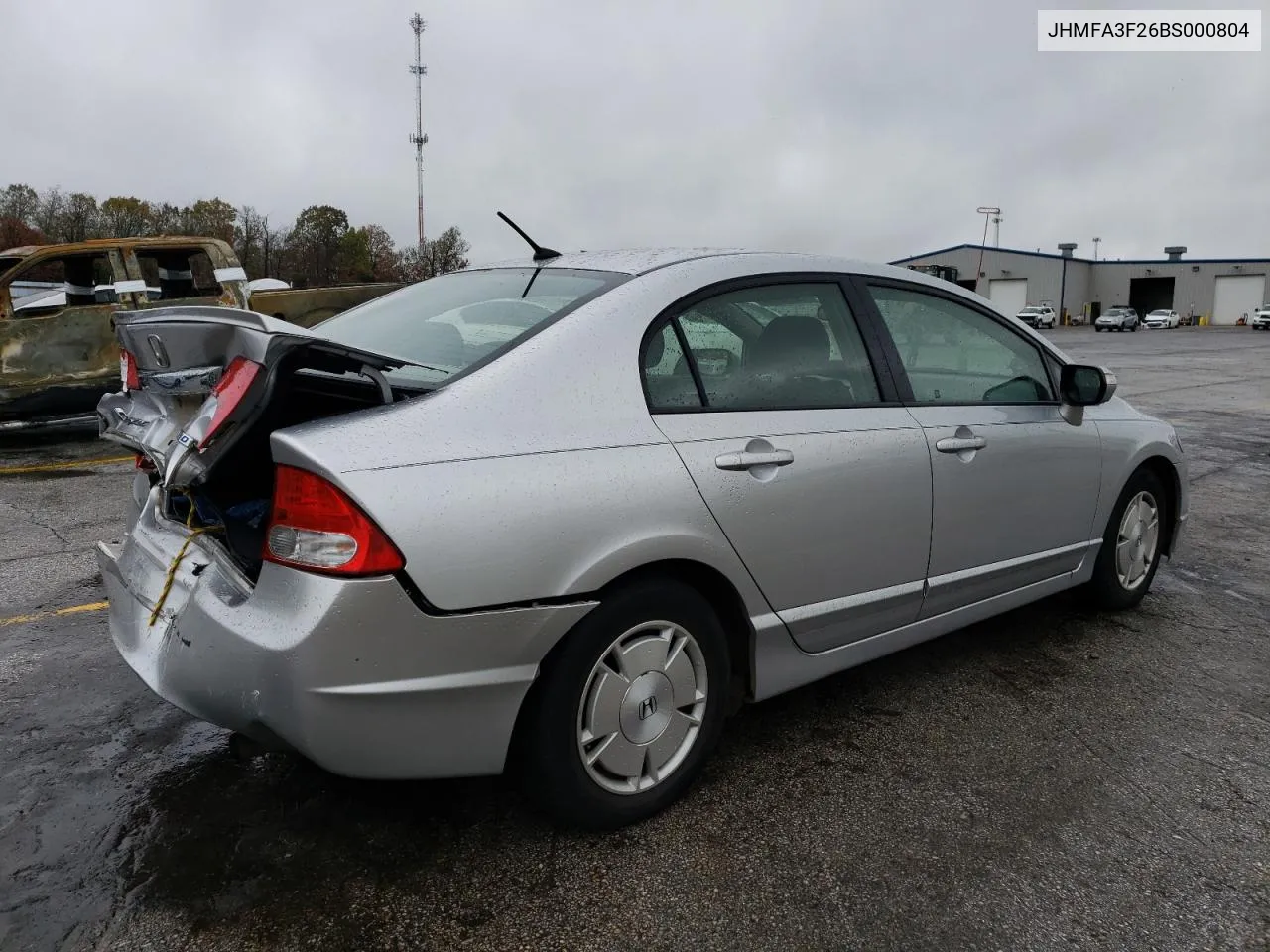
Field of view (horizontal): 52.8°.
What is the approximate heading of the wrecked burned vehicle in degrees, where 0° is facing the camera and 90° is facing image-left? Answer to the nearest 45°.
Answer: approximately 90°

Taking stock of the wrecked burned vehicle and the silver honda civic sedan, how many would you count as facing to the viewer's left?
1

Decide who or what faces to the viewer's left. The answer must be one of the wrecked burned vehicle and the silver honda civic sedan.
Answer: the wrecked burned vehicle

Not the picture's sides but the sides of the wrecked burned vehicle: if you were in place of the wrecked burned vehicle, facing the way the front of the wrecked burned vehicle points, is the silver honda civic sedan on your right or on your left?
on your left

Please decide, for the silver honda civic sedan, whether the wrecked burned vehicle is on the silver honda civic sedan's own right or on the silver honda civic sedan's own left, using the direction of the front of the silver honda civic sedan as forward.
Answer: on the silver honda civic sedan's own left

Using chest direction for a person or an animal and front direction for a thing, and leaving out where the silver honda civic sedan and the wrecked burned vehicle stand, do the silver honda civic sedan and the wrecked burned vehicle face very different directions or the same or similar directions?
very different directions

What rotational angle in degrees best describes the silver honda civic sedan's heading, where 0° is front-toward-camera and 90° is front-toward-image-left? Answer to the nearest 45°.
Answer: approximately 225°
